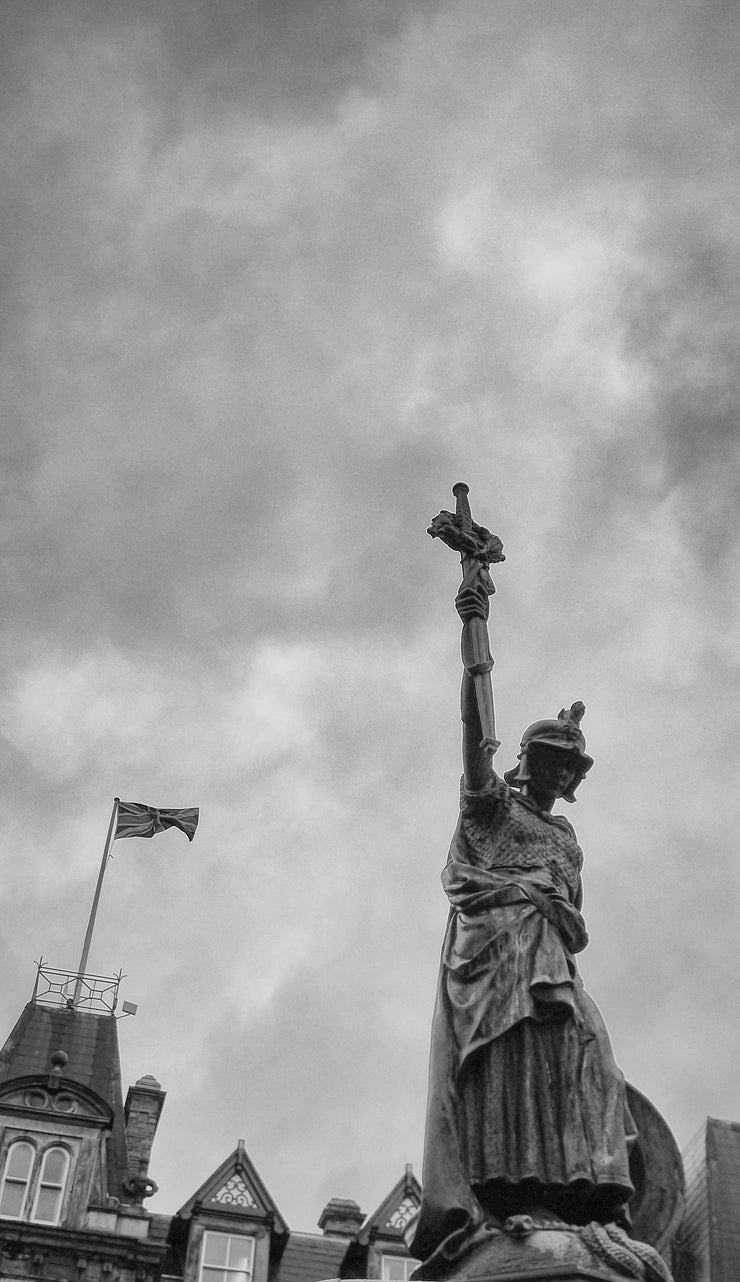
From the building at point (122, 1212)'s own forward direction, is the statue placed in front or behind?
in front

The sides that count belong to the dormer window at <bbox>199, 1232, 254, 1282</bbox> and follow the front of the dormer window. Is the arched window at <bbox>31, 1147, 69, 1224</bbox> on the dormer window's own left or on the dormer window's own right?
on the dormer window's own right

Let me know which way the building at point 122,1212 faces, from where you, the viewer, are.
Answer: facing the viewer

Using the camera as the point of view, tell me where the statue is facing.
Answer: facing the viewer and to the right of the viewer

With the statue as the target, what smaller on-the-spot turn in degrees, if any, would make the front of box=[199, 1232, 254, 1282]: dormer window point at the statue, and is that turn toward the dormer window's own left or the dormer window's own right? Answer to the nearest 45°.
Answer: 0° — it already faces it

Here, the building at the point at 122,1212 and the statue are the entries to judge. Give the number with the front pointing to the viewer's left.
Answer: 0

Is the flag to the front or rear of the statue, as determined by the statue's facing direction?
to the rear

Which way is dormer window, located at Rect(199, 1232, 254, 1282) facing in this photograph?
toward the camera
